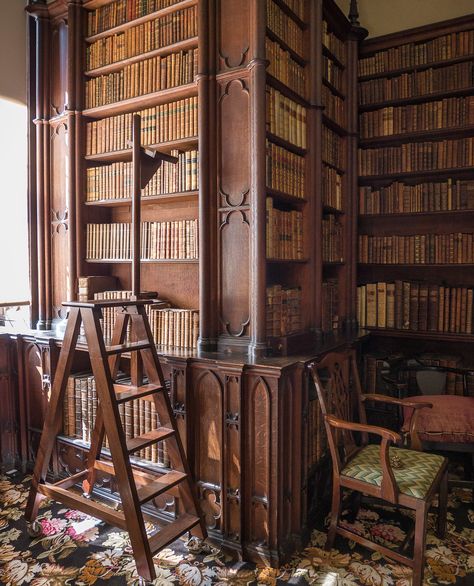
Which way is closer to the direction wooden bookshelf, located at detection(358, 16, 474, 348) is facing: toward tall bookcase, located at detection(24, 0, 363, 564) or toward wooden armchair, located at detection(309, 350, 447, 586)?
the wooden armchair

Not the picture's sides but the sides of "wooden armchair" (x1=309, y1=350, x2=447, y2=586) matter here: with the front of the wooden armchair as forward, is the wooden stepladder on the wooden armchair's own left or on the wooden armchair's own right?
on the wooden armchair's own right

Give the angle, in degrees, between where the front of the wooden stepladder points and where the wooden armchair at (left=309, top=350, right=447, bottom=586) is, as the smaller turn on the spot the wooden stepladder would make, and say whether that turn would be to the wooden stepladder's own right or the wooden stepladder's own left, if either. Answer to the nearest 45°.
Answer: approximately 45° to the wooden stepladder's own left

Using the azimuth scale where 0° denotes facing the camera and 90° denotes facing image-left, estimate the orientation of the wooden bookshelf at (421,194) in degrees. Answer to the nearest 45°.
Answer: approximately 45°

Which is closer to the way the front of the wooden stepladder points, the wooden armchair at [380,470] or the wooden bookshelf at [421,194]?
the wooden armchair

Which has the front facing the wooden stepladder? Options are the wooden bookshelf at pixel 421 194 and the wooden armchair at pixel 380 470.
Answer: the wooden bookshelf
